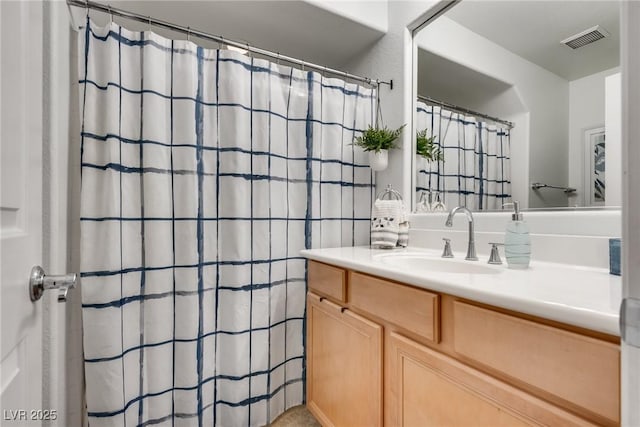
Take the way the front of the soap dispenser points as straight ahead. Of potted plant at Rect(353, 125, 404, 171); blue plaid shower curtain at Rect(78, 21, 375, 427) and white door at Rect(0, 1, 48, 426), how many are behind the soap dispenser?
0

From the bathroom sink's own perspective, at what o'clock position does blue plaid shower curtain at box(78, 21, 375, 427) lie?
The blue plaid shower curtain is roughly at 1 o'clock from the bathroom sink.

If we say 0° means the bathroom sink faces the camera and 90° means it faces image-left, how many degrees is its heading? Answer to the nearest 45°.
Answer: approximately 45°

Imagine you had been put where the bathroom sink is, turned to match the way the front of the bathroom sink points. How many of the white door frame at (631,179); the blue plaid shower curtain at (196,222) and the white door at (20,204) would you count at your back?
0

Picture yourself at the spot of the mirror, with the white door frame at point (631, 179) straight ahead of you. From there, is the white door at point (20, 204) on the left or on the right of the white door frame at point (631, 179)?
right

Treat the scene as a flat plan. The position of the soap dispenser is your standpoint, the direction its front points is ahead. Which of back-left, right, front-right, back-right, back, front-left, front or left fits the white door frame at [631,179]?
left

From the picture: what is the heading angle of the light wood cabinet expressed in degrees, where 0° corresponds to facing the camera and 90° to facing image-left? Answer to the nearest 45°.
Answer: approximately 45°

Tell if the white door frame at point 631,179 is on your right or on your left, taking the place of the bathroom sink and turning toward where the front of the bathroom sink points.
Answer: on your left

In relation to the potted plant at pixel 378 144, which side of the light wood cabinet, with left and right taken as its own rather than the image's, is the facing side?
right

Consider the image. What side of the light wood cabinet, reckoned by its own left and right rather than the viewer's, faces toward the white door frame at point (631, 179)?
left

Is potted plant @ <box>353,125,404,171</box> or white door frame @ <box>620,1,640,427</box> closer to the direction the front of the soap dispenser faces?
the potted plant

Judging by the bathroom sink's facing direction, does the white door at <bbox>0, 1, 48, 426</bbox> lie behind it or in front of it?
in front

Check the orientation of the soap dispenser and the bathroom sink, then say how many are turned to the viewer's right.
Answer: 0

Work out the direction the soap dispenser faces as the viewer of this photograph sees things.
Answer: facing to the left of the viewer
